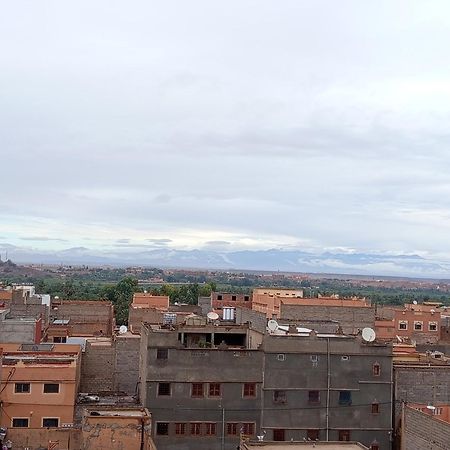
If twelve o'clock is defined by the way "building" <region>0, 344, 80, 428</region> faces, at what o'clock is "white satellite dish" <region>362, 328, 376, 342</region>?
The white satellite dish is roughly at 9 o'clock from the building.

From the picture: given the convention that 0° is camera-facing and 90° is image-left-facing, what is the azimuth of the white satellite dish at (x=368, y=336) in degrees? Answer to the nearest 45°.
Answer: approximately 0°

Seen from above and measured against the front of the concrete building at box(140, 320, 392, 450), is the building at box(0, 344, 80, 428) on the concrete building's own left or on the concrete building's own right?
on the concrete building's own right

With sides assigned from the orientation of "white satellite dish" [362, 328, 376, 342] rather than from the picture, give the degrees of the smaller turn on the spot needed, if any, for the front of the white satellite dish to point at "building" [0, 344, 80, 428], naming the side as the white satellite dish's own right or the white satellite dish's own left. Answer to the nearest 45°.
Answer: approximately 90° to the white satellite dish's own right

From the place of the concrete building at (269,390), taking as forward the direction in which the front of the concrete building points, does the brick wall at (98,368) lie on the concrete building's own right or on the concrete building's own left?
on the concrete building's own right

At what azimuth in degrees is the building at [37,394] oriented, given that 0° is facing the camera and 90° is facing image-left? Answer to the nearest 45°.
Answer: approximately 0°
